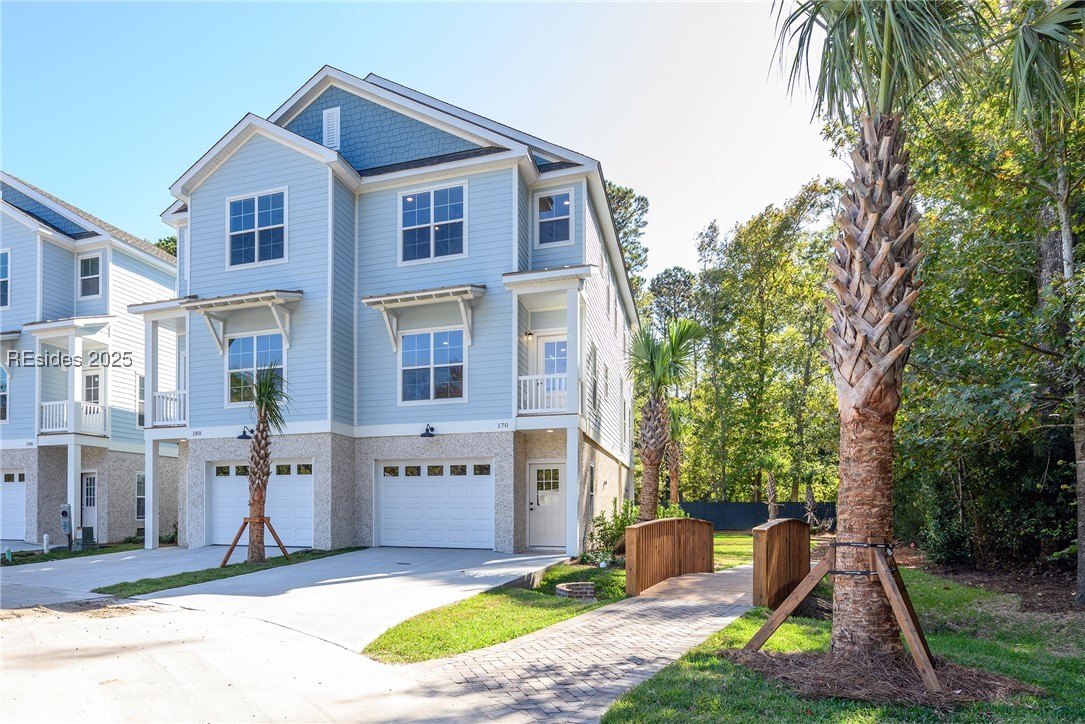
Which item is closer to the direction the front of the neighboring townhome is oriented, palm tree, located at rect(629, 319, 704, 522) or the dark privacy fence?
the palm tree

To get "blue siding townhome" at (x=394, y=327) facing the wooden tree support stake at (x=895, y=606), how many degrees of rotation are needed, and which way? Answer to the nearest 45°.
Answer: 0° — it already faces it

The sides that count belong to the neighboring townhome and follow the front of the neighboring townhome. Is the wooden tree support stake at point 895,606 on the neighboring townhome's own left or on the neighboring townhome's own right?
on the neighboring townhome's own left

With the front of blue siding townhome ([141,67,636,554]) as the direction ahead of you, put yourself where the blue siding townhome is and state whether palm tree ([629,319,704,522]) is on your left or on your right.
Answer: on your left

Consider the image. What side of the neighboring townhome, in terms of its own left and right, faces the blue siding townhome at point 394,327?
left

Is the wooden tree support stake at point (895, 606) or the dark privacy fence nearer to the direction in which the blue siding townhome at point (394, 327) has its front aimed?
the wooden tree support stake

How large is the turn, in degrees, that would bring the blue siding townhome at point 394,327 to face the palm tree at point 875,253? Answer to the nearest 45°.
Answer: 0° — it already faces it

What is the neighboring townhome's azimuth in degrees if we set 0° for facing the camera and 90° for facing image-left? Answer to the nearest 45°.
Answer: approximately 45°
